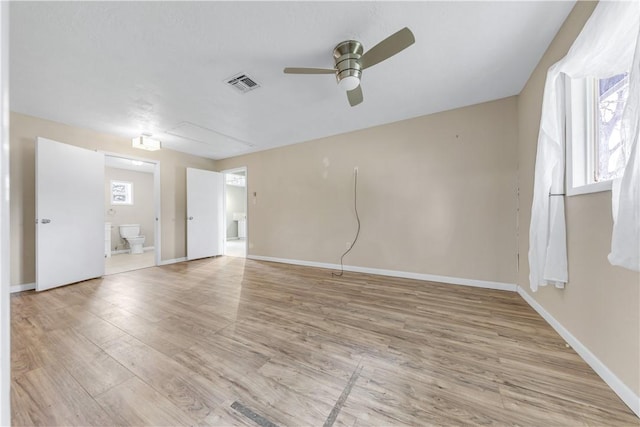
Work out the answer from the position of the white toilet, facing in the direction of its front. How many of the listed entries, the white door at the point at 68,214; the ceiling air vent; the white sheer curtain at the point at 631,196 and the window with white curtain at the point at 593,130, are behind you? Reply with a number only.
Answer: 0

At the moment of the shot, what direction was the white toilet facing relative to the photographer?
facing the viewer and to the right of the viewer

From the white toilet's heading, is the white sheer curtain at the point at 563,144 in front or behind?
in front

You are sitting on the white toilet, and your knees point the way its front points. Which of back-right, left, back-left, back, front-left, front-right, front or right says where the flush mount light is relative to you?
front-right

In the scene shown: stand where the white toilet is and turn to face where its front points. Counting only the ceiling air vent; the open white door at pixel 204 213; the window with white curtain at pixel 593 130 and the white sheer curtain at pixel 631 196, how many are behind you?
0

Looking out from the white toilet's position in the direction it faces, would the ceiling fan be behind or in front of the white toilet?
in front

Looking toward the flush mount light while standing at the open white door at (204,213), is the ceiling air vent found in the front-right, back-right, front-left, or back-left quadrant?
front-left
